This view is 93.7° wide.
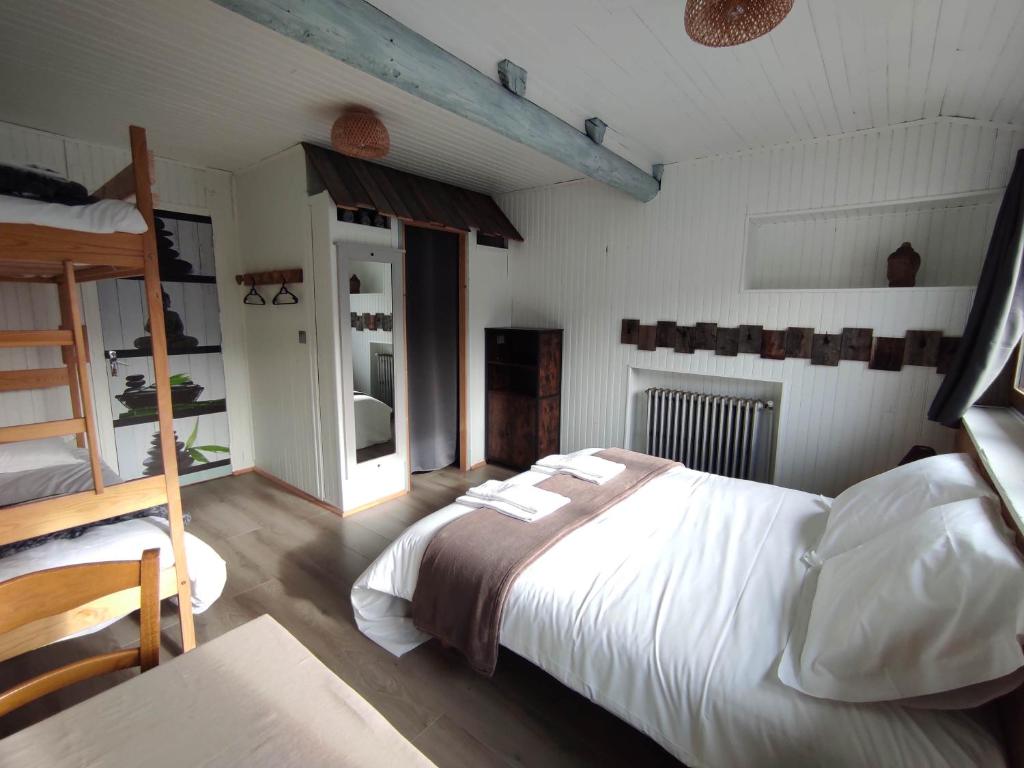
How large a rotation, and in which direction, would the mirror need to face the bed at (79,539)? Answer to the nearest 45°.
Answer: approximately 90° to its right

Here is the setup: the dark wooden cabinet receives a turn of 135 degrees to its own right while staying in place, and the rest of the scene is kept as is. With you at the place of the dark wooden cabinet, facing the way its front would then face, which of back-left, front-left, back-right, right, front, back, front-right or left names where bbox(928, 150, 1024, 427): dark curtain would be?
back-right

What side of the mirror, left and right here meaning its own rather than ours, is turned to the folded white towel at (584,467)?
front

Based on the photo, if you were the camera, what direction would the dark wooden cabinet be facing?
facing the viewer and to the left of the viewer

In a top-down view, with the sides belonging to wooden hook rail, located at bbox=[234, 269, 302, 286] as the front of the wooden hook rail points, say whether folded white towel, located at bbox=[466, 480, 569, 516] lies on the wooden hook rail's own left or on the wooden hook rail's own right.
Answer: on the wooden hook rail's own left

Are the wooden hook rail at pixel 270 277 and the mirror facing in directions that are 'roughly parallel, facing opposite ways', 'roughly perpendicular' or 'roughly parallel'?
roughly perpendicular

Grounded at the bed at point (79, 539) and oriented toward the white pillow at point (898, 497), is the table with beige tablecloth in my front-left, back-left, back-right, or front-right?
front-right

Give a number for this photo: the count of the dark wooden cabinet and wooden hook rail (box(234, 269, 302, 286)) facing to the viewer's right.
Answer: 0

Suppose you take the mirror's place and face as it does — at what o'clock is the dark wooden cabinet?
The dark wooden cabinet is roughly at 10 o'clock from the mirror.

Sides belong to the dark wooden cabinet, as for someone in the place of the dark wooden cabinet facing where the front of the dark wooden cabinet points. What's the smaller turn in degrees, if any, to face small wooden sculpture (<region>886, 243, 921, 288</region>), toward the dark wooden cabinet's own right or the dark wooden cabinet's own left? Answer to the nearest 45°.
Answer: approximately 90° to the dark wooden cabinet's own left

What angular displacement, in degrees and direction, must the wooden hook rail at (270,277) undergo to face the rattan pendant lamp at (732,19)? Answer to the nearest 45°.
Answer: approximately 90° to its left

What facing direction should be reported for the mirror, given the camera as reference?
facing the viewer and to the right of the viewer

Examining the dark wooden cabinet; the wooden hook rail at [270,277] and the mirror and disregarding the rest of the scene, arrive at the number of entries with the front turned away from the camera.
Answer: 0
